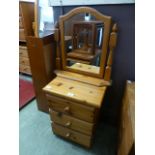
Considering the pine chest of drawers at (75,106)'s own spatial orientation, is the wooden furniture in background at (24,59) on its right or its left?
on its right

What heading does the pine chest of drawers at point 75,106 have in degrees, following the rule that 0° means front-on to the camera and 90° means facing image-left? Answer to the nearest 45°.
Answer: approximately 45°
